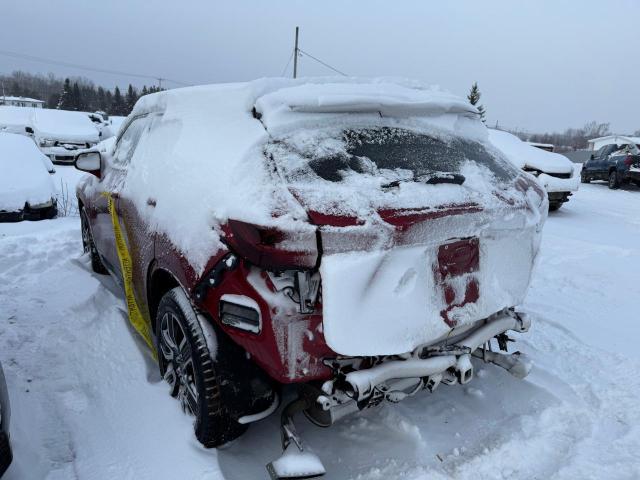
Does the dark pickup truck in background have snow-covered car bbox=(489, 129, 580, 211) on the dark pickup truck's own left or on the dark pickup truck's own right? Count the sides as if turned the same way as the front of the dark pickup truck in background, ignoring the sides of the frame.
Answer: on the dark pickup truck's own left

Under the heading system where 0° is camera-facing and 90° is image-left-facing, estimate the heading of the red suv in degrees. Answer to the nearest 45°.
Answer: approximately 135°

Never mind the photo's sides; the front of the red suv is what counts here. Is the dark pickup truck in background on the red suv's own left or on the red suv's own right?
on the red suv's own right

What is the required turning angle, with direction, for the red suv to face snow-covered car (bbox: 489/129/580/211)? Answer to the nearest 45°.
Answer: approximately 90° to its right

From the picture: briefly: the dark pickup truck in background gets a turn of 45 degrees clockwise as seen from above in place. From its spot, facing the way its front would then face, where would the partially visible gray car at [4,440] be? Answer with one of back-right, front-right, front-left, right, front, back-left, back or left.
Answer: back
